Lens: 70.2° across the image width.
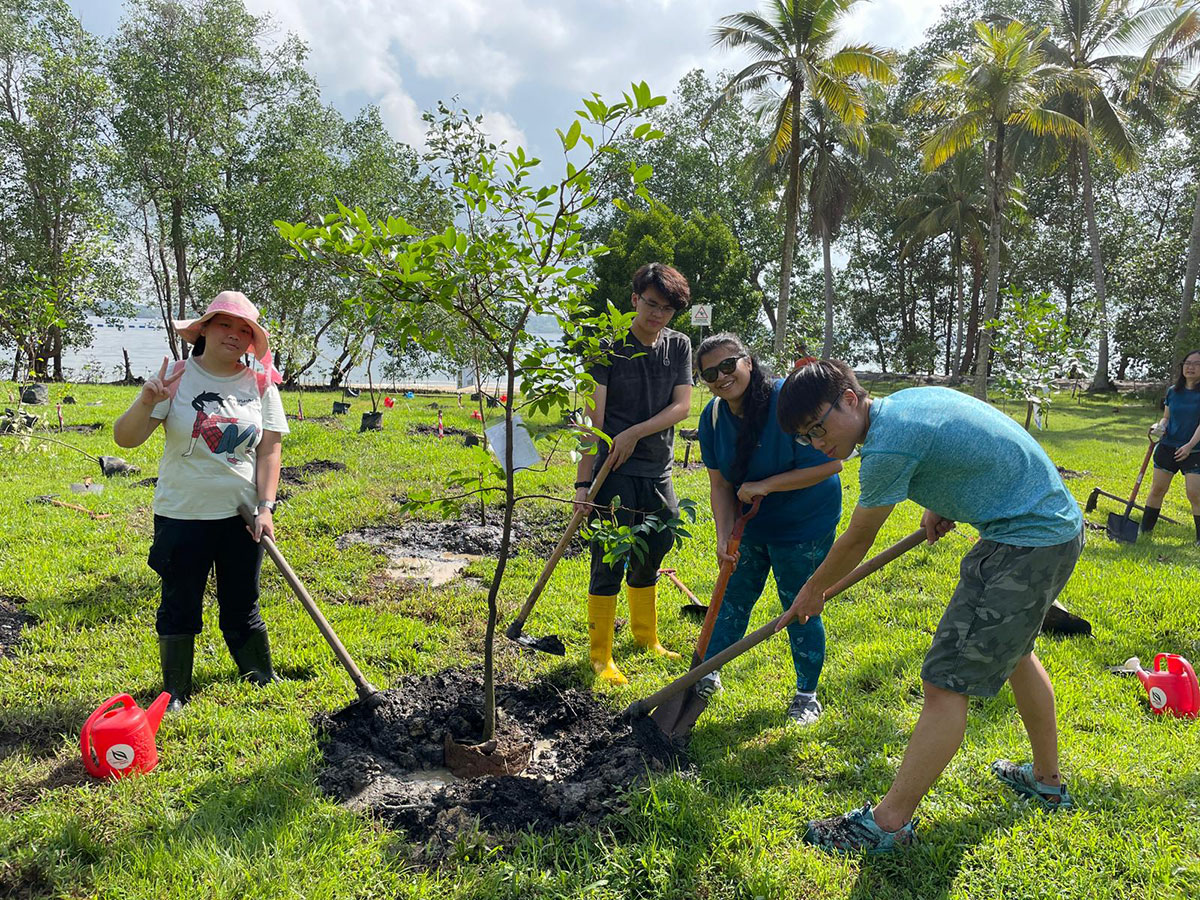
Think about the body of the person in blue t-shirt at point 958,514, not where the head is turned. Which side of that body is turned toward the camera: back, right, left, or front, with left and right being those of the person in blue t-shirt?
left

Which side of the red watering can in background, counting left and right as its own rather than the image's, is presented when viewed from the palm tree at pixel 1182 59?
right

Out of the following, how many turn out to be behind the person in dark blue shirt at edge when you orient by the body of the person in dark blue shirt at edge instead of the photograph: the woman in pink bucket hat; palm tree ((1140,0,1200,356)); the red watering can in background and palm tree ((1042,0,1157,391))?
2

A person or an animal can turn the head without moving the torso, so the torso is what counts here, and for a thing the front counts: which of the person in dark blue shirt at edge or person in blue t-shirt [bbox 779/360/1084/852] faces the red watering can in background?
the person in dark blue shirt at edge

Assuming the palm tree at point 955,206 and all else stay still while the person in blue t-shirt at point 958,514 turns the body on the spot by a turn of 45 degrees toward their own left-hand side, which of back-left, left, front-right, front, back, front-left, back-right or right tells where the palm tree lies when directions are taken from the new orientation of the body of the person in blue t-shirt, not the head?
back-right

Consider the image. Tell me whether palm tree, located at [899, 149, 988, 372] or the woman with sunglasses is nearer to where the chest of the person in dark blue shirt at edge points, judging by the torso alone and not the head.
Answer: the woman with sunglasses

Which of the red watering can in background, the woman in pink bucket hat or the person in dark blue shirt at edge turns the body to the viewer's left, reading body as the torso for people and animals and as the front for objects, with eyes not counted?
the red watering can in background

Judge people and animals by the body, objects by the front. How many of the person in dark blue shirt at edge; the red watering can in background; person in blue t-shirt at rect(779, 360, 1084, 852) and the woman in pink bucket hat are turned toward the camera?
2

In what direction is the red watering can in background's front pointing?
to the viewer's left

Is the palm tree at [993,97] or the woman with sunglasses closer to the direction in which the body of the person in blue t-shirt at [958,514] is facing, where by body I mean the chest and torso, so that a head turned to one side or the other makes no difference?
the woman with sunglasses

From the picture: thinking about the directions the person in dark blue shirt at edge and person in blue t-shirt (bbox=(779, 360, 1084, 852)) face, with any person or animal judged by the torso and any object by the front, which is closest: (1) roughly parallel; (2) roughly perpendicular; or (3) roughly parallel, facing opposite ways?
roughly perpendicular

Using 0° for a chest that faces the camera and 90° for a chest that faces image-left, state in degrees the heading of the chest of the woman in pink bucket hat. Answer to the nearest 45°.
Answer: approximately 0°

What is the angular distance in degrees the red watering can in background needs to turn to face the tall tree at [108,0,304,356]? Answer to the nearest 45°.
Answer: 0° — it already faces it

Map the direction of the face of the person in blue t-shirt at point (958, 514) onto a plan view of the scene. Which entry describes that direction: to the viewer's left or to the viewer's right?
to the viewer's left

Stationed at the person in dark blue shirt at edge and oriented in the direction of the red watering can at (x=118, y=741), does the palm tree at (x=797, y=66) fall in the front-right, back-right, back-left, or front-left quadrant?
back-right

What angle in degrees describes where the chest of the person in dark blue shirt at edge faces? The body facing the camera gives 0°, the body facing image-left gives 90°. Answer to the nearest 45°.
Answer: approximately 0°
